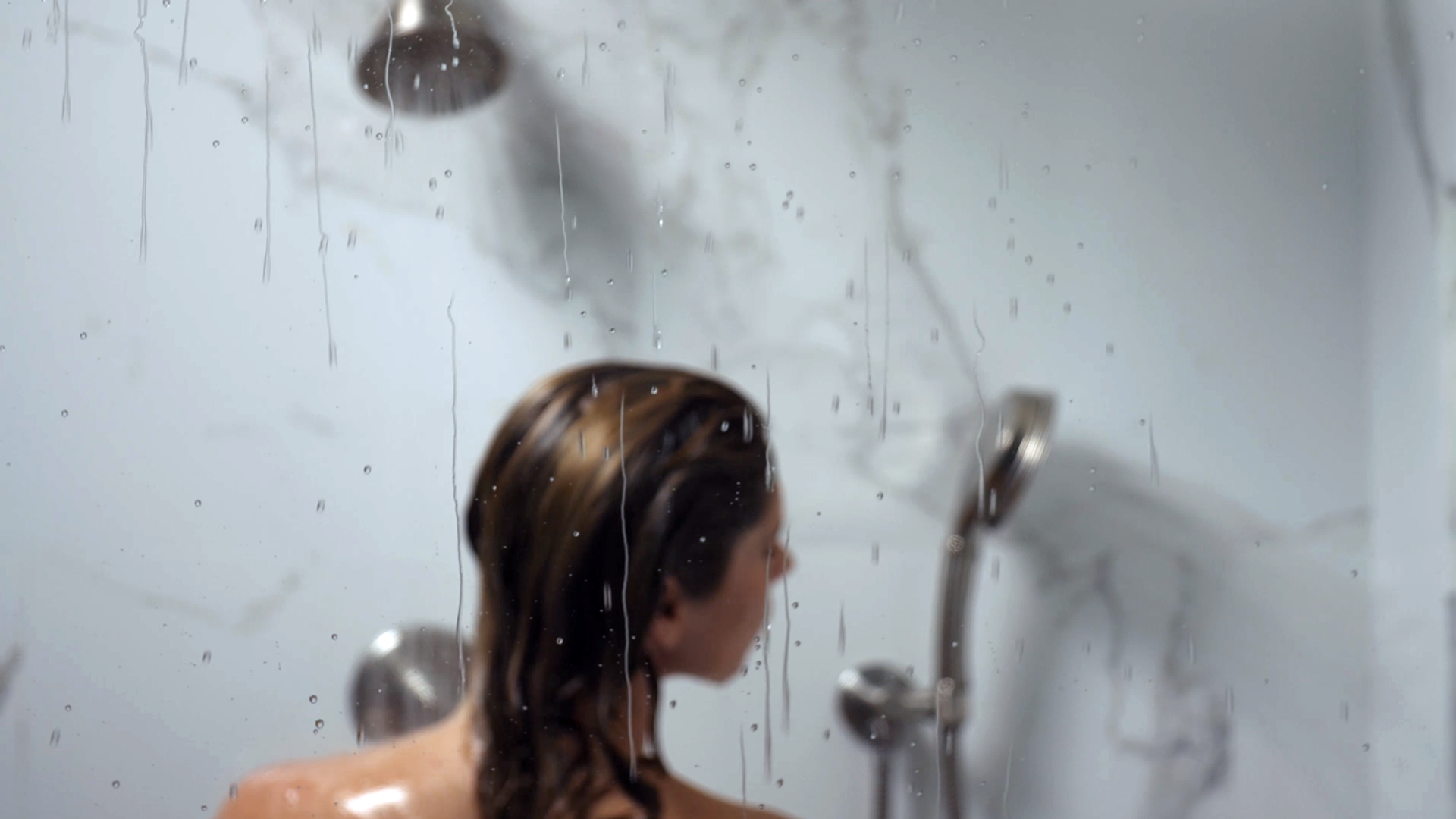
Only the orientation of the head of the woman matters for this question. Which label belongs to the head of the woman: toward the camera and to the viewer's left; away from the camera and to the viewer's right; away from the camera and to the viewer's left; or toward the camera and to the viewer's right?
away from the camera and to the viewer's right

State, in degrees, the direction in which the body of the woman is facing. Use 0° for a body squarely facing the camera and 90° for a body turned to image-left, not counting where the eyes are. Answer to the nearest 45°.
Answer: approximately 225°
